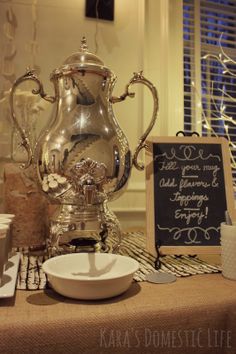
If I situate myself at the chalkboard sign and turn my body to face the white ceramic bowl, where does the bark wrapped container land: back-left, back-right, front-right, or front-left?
front-right

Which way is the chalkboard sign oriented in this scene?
toward the camera

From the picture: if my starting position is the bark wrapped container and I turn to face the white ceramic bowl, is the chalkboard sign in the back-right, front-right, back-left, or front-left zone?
front-left
